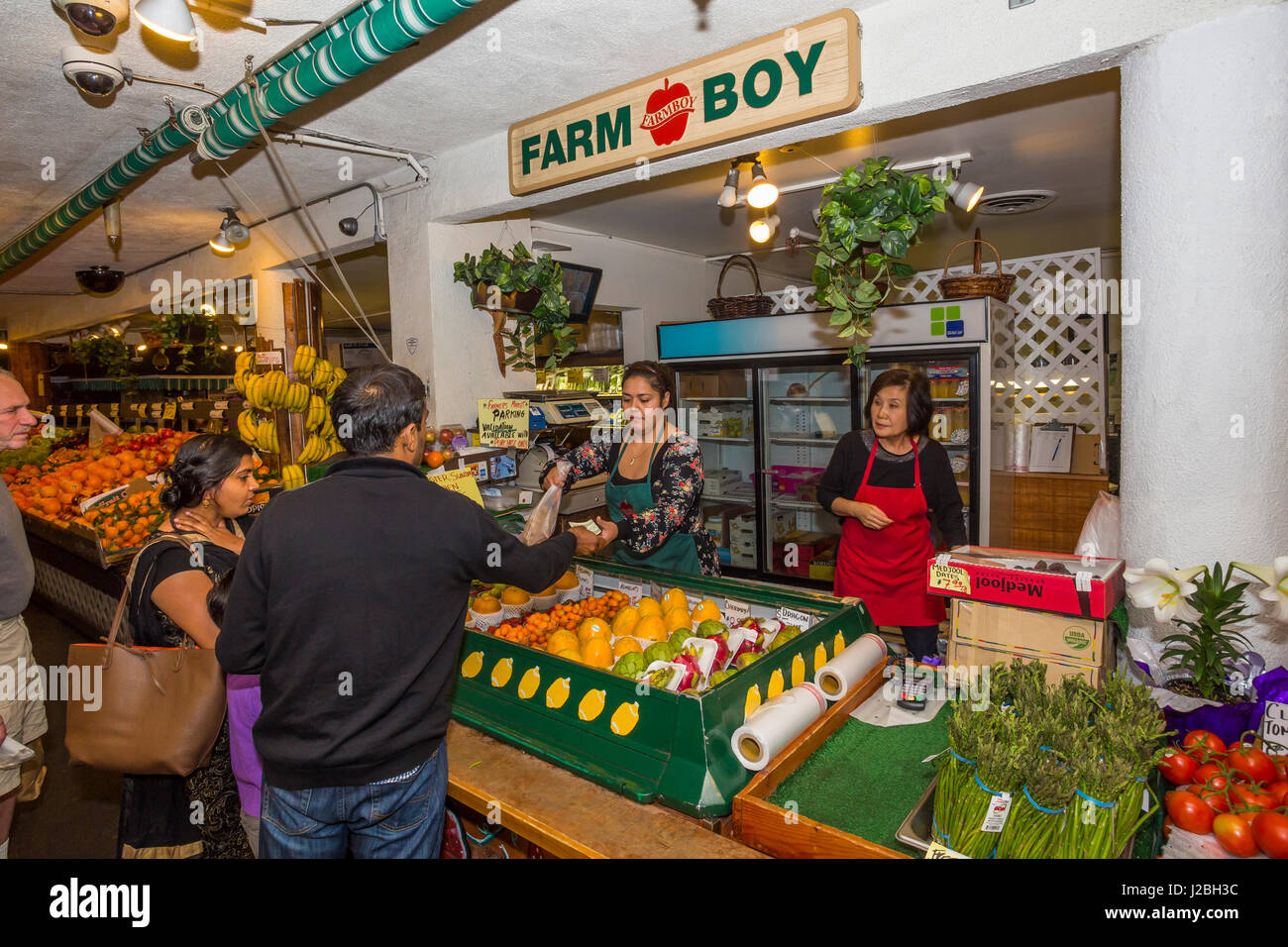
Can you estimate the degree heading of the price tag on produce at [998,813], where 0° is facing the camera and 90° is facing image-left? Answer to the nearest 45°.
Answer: approximately 0°

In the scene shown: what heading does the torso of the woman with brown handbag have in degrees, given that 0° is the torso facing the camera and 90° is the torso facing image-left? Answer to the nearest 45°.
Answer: approximately 270°

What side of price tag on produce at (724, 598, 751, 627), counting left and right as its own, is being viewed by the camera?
front

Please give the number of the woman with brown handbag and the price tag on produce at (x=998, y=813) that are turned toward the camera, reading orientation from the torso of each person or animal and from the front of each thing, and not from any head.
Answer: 1

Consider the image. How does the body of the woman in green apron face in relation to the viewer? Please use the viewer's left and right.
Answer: facing the viewer and to the left of the viewer

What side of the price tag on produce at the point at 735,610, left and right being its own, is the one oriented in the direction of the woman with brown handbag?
right

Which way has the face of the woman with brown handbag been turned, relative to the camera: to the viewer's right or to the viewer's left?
to the viewer's right

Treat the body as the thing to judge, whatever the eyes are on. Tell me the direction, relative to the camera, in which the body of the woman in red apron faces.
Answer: toward the camera

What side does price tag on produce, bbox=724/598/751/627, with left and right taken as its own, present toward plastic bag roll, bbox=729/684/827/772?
front

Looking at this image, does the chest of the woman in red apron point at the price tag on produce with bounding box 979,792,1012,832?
yes
